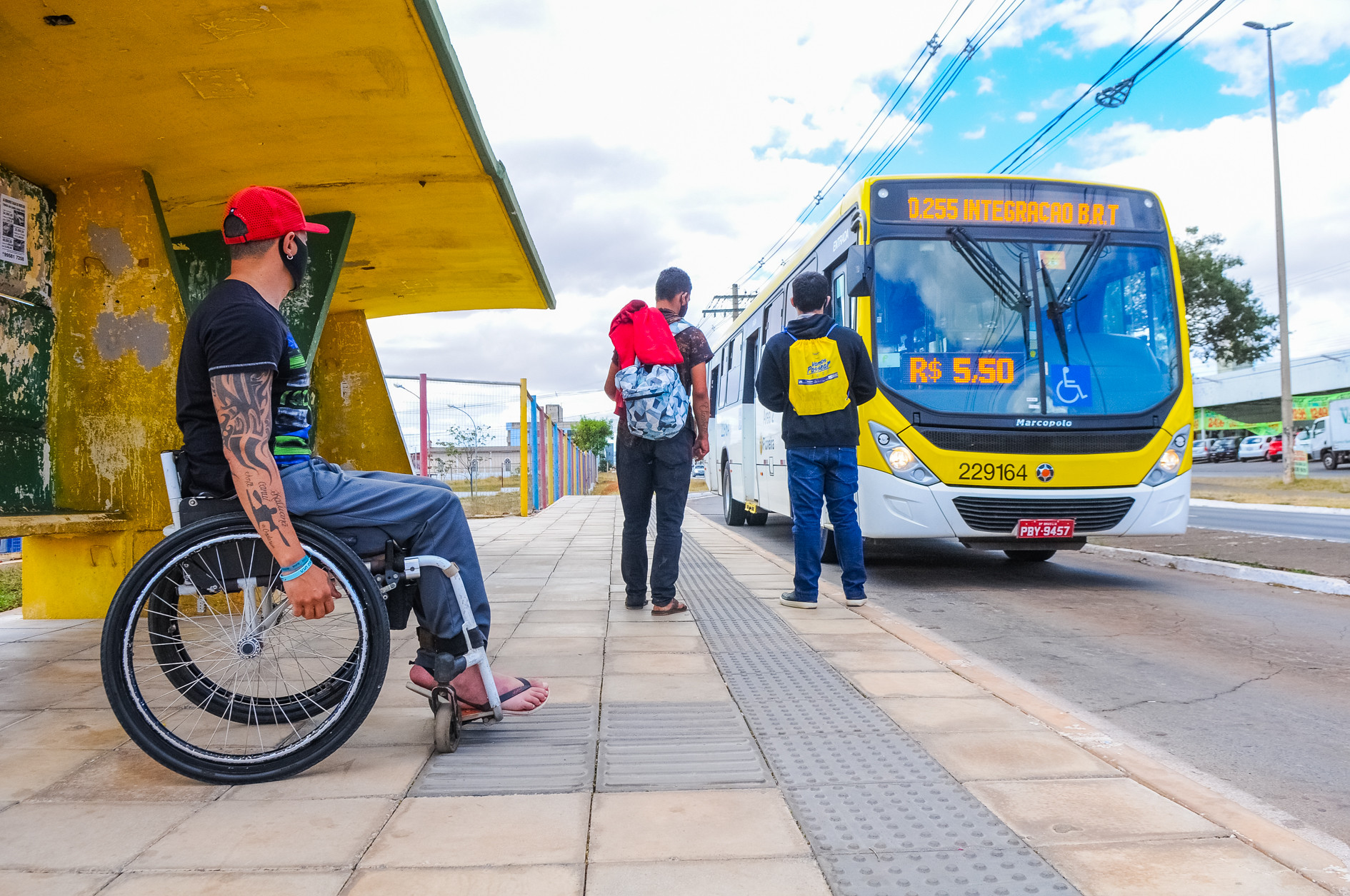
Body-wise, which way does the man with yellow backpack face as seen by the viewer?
away from the camera

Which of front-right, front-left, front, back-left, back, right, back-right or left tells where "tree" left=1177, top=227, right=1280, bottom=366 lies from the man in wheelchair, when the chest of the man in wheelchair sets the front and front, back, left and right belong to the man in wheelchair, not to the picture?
front-left

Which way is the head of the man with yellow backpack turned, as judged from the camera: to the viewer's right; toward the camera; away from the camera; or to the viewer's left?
away from the camera

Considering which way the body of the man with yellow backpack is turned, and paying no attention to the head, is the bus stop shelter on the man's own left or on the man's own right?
on the man's own left

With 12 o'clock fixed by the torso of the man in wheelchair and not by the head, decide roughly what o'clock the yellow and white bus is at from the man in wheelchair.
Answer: The yellow and white bus is roughly at 11 o'clock from the man in wheelchair.

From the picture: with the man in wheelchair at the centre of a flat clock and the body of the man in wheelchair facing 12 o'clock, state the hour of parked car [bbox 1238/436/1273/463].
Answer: The parked car is roughly at 11 o'clock from the man in wheelchair.

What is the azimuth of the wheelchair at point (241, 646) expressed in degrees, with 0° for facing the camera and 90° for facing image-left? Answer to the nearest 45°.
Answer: approximately 270°

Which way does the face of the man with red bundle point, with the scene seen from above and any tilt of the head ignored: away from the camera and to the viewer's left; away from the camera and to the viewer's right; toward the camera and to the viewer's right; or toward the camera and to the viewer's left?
away from the camera and to the viewer's right

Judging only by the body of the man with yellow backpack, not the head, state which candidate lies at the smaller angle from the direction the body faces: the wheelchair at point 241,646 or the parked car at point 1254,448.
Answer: the parked car

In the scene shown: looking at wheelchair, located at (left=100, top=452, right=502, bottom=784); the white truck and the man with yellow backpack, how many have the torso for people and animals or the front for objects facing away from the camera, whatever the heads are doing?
1

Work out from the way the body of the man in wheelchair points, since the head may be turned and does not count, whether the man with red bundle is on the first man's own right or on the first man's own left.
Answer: on the first man's own left

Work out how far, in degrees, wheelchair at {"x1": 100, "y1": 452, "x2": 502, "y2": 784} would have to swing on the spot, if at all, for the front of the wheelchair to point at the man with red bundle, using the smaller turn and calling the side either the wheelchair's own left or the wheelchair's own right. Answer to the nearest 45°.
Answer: approximately 45° to the wheelchair's own left

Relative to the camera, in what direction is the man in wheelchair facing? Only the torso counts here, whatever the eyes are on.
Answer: to the viewer's right

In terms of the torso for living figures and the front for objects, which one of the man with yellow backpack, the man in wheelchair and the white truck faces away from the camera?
the man with yellow backpack

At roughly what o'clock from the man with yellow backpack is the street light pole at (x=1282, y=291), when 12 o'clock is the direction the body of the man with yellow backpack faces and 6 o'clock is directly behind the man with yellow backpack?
The street light pole is roughly at 1 o'clock from the man with yellow backpack.

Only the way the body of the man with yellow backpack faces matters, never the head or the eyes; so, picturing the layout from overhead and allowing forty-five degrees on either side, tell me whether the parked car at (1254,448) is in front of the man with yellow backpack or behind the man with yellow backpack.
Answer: in front

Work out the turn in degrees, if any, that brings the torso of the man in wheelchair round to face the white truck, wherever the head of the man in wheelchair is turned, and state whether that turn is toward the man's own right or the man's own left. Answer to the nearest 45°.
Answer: approximately 45° to the man's own left

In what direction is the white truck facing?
to the viewer's left
